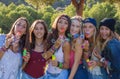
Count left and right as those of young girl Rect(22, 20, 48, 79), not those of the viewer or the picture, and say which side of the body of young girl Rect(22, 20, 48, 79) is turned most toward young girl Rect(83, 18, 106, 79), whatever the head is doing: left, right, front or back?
left

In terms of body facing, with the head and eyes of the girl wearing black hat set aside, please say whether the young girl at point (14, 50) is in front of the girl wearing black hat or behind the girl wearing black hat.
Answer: in front

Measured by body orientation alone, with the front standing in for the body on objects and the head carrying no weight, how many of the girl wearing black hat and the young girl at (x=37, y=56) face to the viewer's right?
0

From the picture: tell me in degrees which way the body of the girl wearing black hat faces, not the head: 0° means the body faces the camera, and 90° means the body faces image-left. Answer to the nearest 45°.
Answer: approximately 45°

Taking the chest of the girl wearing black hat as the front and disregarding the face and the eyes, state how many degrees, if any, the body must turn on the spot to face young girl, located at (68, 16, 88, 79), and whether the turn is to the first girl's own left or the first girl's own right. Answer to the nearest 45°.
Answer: approximately 45° to the first girl's own right

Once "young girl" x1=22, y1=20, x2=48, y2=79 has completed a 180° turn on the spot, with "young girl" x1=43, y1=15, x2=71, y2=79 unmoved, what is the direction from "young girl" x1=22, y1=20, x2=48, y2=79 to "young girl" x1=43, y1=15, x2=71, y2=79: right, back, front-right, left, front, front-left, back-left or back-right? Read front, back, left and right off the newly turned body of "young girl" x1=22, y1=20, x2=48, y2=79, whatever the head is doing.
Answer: right

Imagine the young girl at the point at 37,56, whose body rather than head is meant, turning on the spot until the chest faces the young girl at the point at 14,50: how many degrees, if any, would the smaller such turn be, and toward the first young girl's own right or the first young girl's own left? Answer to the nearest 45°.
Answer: approximately 90° to the first young girl's own right

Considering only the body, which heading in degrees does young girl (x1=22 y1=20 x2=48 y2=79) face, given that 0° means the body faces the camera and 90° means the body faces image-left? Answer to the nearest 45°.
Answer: approximately 0°

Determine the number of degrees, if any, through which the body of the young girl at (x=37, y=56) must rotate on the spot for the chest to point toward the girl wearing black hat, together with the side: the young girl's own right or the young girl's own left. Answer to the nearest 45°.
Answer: approximately 90° to the young girl's own left

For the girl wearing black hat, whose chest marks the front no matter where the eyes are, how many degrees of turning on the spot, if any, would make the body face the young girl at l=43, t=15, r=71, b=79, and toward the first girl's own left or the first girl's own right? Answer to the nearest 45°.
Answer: approximately 45° to the first girl's own right
